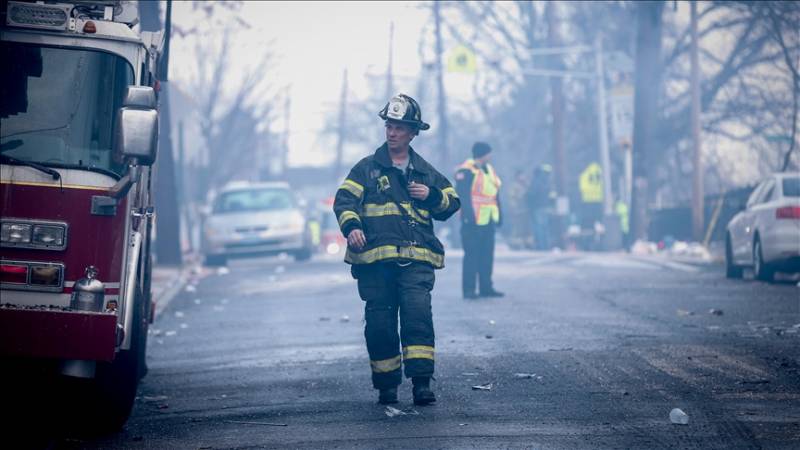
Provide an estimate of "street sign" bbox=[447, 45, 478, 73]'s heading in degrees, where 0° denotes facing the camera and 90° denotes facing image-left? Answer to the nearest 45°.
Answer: approximately 0°

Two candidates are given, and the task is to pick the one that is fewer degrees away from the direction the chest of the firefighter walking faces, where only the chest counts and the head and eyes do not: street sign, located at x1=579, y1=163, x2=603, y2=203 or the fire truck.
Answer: the fire truck

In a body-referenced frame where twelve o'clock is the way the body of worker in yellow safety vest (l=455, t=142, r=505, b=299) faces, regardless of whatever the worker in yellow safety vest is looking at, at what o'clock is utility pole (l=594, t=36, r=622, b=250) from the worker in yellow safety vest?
The utility pole is roughly at 8 o'clock from the worker in yellow safety vest.

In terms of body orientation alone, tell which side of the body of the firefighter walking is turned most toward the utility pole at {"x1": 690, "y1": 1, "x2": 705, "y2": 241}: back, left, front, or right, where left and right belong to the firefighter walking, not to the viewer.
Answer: back

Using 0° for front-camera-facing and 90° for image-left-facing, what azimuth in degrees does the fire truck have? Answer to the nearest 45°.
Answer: approximately 0°

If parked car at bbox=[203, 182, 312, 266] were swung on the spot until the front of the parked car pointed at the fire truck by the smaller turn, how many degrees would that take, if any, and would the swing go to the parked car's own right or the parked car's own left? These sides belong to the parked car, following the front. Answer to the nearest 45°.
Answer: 0° — it already faces it

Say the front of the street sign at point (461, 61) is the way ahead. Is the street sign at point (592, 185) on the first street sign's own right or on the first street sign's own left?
on the first street sign's own left

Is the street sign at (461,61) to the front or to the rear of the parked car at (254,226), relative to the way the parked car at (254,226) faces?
to the rear

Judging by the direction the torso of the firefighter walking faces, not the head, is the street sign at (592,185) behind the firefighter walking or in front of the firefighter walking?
behind
